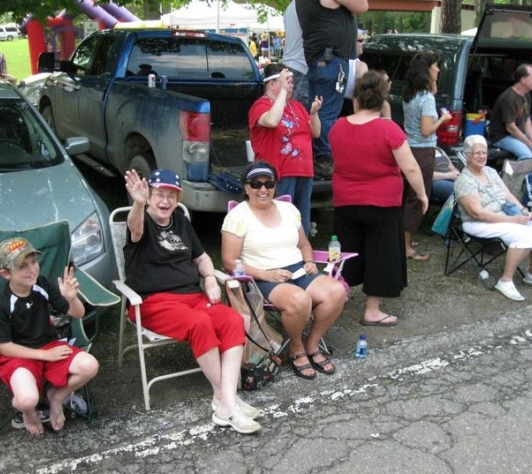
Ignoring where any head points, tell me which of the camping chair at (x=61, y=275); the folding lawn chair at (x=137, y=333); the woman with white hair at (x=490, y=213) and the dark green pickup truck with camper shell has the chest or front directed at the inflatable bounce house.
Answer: the dark green pickup truck with camper shell

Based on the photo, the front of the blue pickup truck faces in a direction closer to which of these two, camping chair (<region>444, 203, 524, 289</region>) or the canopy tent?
the canopy tent

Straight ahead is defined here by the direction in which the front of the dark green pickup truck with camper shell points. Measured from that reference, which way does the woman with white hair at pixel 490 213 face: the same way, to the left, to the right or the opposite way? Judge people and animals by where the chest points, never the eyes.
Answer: the opposite way

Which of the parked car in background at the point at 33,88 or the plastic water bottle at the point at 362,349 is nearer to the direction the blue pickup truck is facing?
the parked car in background

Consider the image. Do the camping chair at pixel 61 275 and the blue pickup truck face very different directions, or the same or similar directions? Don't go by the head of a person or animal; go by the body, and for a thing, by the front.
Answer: very different directions

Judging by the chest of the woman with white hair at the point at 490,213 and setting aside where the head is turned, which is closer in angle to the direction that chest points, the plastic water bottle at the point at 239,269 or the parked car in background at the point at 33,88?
the plastic water bottle

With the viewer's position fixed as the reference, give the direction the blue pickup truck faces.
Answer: facing away from the viewer and to the left of the viewer

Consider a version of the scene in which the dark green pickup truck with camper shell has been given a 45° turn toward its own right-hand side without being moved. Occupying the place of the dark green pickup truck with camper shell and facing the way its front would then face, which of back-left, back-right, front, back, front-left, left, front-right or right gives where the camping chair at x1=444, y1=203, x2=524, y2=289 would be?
back

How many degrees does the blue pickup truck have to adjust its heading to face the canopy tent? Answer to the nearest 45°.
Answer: approximately 45° to its right

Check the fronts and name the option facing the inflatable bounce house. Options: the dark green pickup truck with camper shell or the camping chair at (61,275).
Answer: the dark green pickup truck with camper shell

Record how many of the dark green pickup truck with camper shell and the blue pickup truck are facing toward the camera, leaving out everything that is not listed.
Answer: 0

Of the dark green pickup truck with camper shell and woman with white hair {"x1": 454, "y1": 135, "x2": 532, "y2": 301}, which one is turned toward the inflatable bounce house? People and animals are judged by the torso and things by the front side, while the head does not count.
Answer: the dark green pickup truck with camper shell
